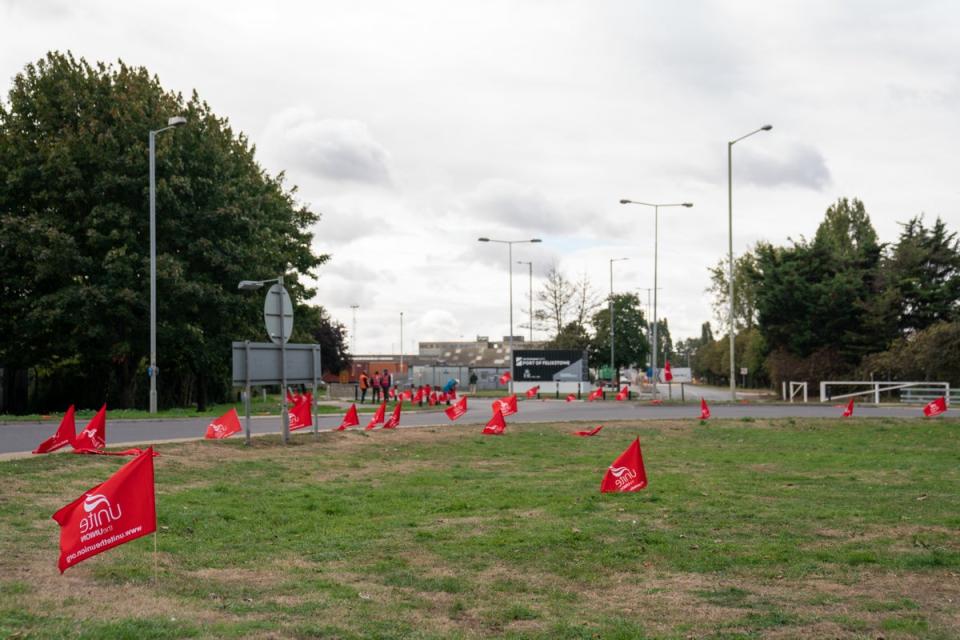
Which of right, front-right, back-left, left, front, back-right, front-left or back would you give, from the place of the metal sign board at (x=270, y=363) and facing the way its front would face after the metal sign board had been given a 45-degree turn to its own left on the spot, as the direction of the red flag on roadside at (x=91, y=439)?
left

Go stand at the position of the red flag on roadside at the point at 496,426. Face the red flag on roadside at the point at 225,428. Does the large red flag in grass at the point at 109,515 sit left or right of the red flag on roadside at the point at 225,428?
left

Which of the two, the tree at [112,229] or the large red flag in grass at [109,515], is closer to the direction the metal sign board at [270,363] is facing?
the tree

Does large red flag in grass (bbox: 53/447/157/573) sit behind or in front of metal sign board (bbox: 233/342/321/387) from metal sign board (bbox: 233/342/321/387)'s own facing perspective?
behind

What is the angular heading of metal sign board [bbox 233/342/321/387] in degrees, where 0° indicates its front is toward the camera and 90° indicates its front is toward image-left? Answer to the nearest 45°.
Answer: approximately 180°

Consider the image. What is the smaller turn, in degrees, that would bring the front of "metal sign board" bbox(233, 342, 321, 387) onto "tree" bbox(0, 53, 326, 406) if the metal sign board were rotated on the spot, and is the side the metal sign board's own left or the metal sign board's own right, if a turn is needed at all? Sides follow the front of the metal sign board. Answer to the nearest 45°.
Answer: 0° — it already faces it

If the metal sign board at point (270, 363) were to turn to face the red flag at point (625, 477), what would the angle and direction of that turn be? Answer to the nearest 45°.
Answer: approximately 135° to its right

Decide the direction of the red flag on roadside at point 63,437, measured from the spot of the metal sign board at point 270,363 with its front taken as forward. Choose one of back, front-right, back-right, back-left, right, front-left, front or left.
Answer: back-left
